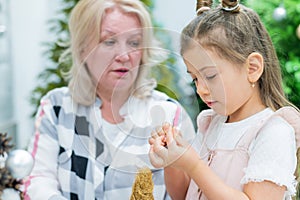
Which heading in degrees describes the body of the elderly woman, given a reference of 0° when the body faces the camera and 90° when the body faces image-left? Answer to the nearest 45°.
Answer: approximately 315°

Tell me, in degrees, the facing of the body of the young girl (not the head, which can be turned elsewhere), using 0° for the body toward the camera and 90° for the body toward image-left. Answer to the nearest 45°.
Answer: approximately 45°

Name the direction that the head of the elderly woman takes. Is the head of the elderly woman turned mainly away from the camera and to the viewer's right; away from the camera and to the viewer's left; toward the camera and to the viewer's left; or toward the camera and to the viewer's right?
toward the camera and to the viewer's right

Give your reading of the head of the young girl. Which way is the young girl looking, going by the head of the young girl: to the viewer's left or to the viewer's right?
to the viewer's left

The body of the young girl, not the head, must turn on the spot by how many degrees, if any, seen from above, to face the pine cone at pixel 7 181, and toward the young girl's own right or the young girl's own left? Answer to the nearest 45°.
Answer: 0° — they already face it

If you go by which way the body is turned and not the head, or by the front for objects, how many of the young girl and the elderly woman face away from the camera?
0

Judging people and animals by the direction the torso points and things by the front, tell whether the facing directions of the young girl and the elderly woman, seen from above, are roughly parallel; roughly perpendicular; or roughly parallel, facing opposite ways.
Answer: roughly perpendicular
